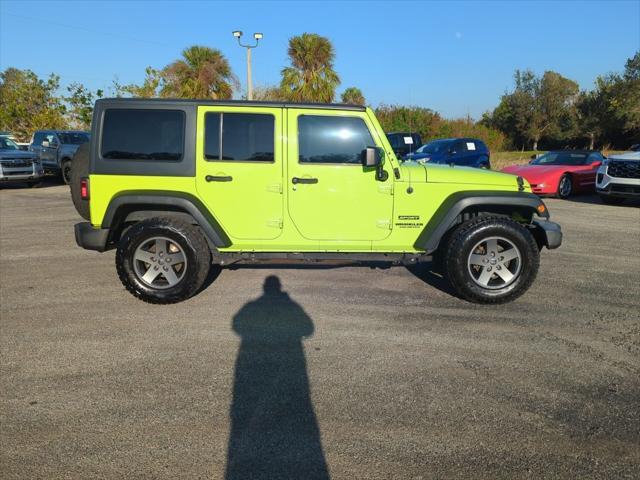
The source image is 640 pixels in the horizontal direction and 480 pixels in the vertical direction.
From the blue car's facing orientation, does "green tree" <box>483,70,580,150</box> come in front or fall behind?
behind

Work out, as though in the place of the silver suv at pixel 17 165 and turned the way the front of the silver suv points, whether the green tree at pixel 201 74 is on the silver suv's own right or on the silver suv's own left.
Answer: on the silver suv's own left

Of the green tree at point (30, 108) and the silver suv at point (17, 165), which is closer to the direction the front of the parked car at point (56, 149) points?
the silver suv

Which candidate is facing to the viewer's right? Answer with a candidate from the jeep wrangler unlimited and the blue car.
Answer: the jeep wrangler unlimited

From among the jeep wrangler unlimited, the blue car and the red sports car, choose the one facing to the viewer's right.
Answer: the jeep wrangler unlimited

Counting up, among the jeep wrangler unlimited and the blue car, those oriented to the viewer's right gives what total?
1

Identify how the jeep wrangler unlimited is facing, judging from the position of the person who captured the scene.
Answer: facing to the right of the viewer

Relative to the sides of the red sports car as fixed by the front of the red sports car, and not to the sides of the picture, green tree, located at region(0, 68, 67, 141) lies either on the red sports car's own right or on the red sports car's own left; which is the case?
on the red sports car's own right

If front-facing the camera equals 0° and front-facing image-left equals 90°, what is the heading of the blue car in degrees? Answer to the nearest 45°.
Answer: approximately 45°
